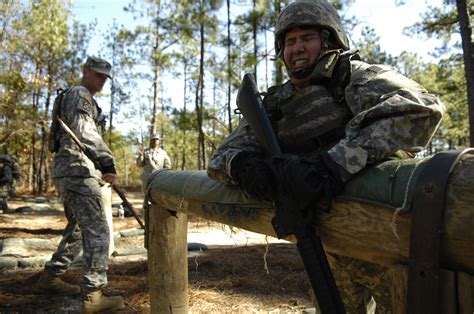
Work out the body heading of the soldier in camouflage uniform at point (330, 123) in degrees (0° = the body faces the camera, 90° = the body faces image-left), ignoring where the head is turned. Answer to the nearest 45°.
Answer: approximately 45°

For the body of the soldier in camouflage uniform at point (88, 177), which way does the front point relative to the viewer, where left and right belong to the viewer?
facing to the right of the viewer

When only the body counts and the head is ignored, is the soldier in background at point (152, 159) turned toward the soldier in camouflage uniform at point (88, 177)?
yes

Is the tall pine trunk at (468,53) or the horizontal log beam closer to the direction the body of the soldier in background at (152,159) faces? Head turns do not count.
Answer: the horizontal log beam

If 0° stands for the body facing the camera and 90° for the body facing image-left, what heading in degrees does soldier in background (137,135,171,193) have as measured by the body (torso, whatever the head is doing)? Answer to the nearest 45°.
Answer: approximately 0°

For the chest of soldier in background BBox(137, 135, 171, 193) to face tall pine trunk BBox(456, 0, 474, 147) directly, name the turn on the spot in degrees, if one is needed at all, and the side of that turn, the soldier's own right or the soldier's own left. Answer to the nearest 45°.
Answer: approximately 45° to the soldier's own left

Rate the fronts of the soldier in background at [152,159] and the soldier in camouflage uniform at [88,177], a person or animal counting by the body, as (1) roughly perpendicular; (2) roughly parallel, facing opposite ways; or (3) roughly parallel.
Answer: roughly perpendicular

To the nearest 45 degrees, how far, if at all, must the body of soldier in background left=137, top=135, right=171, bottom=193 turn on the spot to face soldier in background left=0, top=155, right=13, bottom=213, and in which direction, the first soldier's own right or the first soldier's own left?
approximately 135° to the first soldier's own right

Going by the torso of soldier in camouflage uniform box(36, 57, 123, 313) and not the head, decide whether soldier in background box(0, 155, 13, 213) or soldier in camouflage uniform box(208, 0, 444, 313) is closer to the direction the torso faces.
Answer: the soldier in camouflage uniform

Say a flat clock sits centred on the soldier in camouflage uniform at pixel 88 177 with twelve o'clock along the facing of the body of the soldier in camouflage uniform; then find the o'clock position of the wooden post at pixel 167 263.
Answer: The wooden post is roughly at 2 o'clock from the soldier in camouflage uniform.

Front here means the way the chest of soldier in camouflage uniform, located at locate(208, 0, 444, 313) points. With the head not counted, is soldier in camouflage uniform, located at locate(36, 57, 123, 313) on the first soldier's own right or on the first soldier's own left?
on the first soldier's own right
